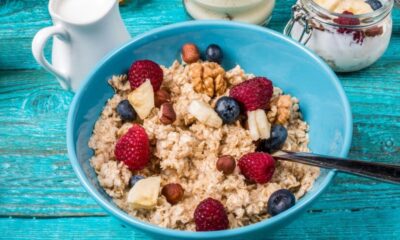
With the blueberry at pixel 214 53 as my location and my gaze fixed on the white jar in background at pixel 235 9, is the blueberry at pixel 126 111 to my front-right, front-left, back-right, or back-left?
back-left

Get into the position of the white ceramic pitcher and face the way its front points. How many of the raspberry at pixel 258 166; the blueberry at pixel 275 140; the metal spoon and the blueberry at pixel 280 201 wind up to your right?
4

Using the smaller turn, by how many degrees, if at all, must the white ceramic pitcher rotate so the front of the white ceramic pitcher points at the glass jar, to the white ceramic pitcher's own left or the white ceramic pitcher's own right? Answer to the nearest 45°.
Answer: approximately 45° to the white ceramic pitcher's own right

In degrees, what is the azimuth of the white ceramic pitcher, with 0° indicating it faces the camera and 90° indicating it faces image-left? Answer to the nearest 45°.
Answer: approximately 225°

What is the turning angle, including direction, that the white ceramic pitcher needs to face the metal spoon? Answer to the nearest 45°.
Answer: approximately 90° to its right

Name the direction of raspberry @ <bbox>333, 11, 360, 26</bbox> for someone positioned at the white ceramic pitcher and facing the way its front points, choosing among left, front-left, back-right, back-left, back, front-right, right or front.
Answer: front-right

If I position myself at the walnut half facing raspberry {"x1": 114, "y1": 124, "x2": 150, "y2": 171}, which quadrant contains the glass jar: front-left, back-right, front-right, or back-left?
back-left
